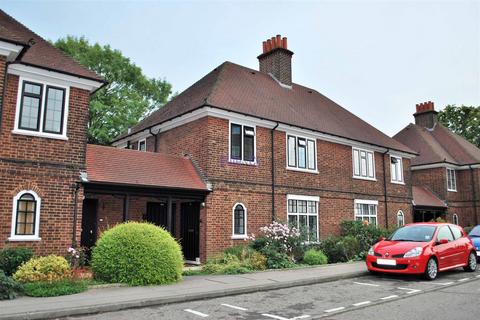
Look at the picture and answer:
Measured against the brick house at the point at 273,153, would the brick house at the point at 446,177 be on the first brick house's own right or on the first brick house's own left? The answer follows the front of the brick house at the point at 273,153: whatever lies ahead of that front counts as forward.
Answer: on the first brick house's own left

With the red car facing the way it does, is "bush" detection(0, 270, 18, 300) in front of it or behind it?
in front

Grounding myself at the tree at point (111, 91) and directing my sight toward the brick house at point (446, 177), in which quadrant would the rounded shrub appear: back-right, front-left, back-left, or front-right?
front-right

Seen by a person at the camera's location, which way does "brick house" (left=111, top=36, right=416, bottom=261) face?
facing the viewer and to the right of the viewer

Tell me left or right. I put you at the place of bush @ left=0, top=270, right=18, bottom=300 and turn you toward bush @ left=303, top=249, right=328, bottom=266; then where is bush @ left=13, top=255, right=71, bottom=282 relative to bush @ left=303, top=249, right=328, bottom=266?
left

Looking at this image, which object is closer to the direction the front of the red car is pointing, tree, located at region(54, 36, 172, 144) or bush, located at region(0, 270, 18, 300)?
the bush

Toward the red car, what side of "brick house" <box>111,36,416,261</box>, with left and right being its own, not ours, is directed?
front

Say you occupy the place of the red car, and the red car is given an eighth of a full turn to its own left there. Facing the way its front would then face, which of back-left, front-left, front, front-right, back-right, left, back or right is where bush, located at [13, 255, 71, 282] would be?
front-right

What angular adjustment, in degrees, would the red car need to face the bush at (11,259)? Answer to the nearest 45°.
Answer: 0° — it already faces it

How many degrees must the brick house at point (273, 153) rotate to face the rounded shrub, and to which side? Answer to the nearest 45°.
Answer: approximately 90° to its right

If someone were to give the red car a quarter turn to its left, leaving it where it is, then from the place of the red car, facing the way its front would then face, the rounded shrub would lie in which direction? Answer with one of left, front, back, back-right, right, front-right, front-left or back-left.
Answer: right

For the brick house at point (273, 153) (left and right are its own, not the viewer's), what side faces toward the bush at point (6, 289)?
right

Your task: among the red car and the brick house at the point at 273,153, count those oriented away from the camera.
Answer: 0

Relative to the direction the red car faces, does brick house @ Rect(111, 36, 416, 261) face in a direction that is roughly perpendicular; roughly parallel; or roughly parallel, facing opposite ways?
roughly perpendicular

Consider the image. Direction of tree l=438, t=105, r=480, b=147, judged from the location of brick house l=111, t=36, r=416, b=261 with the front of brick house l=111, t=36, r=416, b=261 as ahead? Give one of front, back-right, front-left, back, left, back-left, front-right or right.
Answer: left

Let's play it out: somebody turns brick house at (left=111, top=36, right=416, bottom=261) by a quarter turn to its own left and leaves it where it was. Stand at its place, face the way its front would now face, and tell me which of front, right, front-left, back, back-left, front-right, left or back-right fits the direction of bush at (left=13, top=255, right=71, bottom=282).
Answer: back
